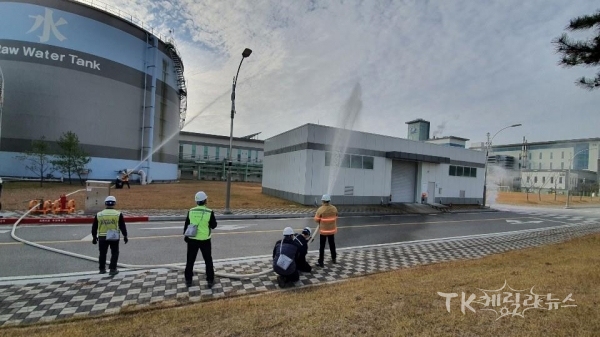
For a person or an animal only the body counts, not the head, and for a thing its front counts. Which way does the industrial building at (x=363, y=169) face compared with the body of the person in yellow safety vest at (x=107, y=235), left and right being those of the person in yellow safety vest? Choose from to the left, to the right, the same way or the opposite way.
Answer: the opposite way

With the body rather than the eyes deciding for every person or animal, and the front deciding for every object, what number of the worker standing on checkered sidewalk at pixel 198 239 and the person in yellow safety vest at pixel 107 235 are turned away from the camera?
2

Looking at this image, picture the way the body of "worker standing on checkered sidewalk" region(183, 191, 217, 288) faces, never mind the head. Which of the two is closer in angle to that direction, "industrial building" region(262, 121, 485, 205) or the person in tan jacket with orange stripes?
the industrial building

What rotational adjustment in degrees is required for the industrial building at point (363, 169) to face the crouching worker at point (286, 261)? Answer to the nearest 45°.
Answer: approximately 45° to its right

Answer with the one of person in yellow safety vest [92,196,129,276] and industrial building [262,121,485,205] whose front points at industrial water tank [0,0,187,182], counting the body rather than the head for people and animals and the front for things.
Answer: the person in yellow safety vest

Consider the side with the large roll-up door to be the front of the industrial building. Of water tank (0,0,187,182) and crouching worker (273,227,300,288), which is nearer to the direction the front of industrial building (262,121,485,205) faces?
the crouching worker

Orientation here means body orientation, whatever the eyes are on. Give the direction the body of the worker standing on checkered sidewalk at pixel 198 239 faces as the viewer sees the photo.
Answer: away from the camera

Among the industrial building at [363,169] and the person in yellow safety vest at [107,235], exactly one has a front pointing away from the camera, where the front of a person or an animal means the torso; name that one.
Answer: the person in yellow safety vest

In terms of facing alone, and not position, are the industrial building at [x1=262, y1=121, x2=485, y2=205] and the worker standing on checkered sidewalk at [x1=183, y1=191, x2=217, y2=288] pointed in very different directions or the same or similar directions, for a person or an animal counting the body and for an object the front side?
very different directions

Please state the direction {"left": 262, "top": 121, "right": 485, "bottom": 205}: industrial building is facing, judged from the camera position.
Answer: facing the viewer and to the right of the viewer

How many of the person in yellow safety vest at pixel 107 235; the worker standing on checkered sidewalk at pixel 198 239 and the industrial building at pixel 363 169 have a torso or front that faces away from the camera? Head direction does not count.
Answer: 2

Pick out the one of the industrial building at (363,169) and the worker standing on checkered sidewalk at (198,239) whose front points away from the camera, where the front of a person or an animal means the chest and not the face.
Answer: the worker standing on checkered sidewalk
